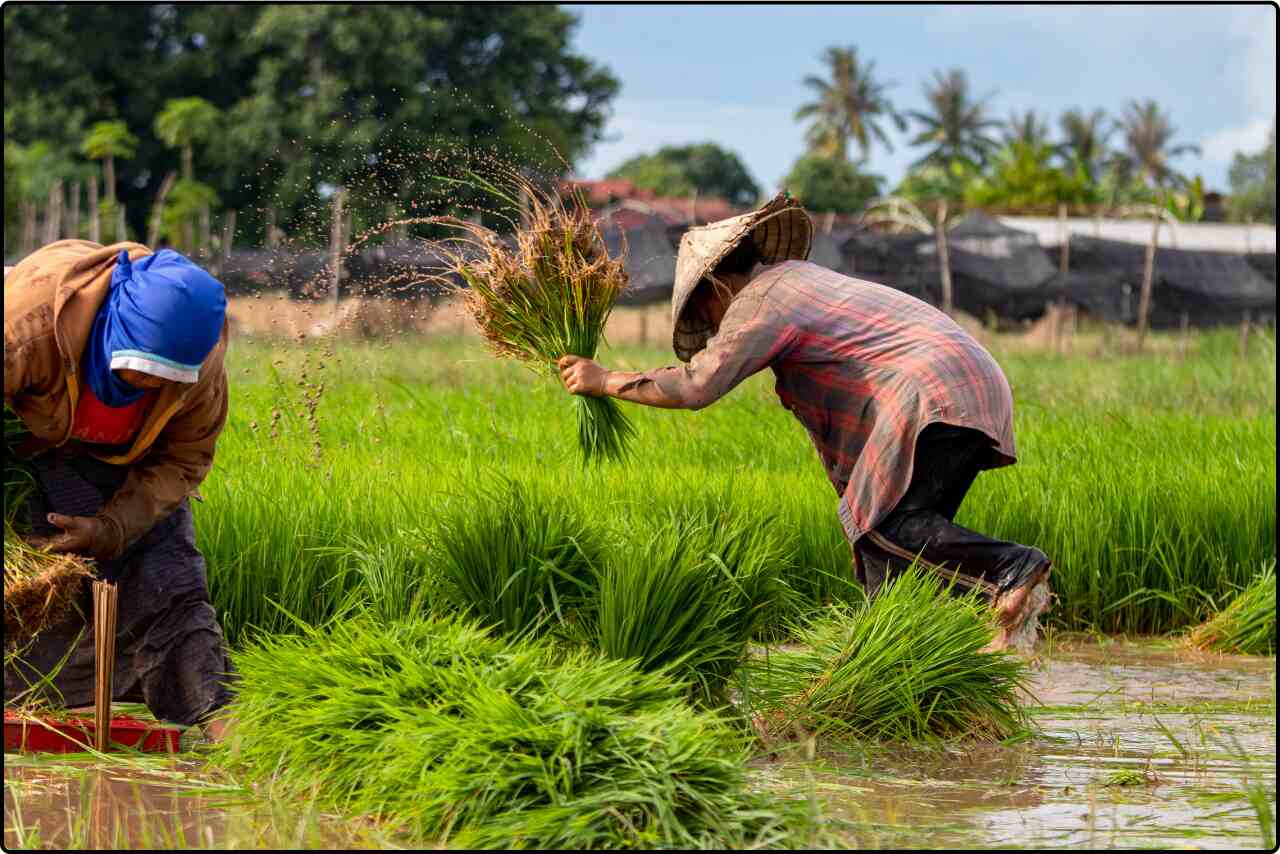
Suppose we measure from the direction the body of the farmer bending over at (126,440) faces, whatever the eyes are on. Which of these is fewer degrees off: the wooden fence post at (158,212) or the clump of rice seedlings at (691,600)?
the clump of rice seedlings

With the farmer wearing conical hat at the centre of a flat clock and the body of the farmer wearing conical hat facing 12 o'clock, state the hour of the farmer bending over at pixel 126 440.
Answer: The farmer bending over is roughly at 11 o'clock from the farmer wearing conical hat.

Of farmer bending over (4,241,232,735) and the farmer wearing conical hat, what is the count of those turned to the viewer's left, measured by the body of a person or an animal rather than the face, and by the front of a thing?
1

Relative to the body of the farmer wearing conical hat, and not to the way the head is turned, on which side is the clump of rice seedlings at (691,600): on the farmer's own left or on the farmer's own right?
on the farmer's own left

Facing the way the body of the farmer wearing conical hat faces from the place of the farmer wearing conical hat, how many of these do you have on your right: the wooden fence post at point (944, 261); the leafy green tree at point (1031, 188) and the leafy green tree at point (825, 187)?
3

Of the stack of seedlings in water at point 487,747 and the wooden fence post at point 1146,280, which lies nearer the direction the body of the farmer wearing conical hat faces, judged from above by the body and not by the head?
the stack of seedlings in water

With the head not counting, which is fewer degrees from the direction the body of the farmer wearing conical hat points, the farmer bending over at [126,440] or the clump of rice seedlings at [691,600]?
the farmer bending over

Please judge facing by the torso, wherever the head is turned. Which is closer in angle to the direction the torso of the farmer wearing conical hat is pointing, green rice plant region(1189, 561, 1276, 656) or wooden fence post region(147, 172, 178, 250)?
the wooden fence post

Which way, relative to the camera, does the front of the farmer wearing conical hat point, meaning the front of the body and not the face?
to the viewer's left

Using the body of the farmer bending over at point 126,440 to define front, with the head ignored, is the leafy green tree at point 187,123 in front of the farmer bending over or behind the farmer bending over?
behind

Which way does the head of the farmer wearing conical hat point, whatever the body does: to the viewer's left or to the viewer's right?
to the viewer's left

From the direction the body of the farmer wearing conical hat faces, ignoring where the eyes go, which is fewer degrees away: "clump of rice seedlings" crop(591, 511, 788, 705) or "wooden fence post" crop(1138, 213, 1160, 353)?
the clump of rice seedlings

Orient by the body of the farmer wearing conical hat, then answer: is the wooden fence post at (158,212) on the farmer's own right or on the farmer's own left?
on the farmer's own right

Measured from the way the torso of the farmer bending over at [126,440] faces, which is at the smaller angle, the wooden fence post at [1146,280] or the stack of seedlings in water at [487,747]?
the stack of seedlings in water
